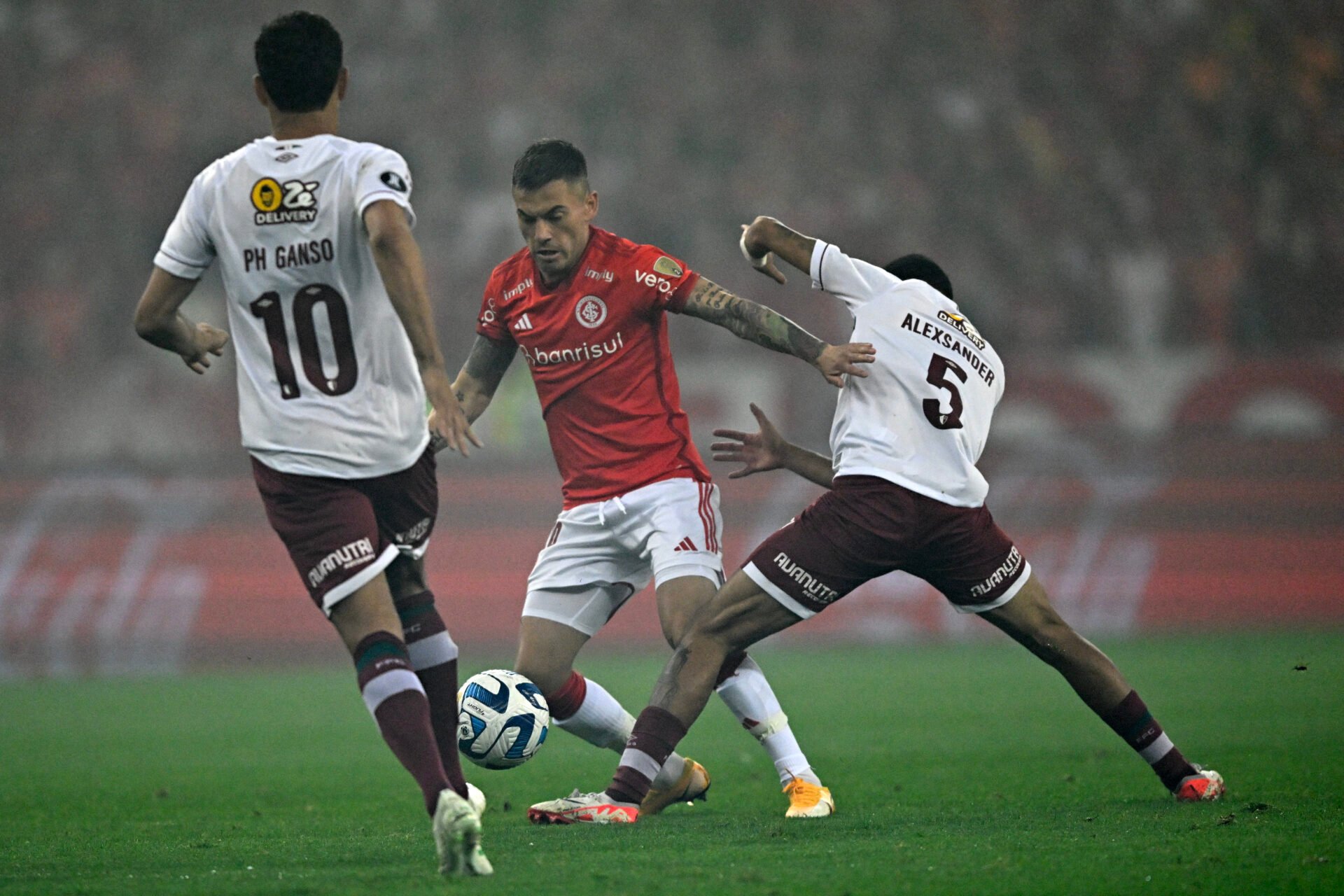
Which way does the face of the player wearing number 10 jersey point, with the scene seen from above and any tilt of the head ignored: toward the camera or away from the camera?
away from the camera

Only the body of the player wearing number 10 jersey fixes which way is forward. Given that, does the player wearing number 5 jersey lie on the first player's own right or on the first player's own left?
on the first player's own right

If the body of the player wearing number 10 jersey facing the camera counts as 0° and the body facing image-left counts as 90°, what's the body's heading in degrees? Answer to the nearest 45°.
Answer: approximately 180°
